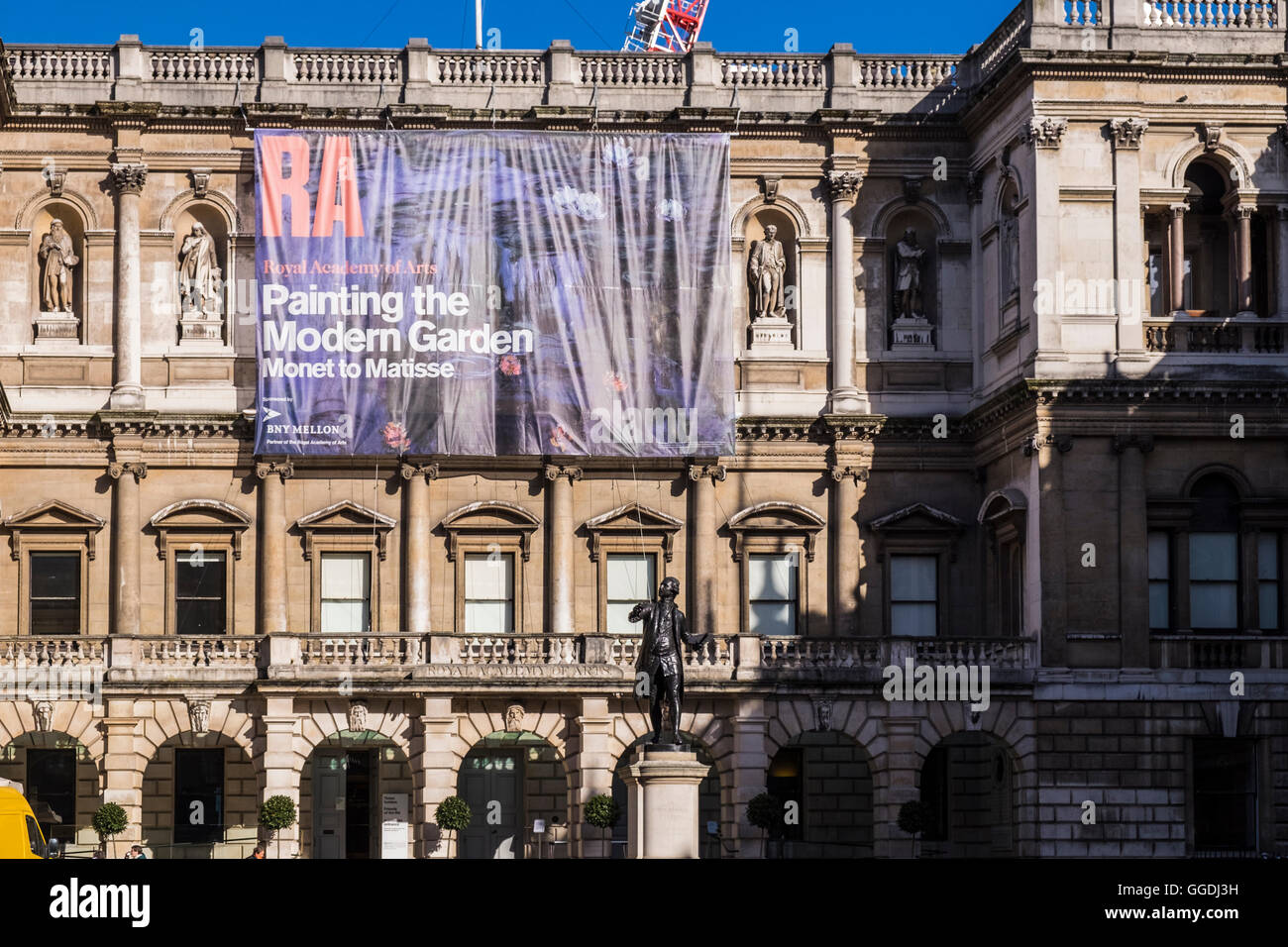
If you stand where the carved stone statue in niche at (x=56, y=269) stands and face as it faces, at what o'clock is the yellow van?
The yellow van is roughly at 12 o'clock from the carved stone statue in niche.

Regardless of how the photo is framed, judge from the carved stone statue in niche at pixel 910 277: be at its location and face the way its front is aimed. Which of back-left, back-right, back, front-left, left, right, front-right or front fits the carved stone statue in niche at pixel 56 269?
right

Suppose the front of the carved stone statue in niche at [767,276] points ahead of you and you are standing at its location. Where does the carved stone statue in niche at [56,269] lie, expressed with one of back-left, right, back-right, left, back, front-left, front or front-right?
right

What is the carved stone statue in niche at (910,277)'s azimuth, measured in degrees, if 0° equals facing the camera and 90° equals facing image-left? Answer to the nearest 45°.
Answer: approximately 0°

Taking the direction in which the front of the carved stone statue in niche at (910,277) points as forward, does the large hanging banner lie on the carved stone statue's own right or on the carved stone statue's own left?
on the carved stone statue's own right

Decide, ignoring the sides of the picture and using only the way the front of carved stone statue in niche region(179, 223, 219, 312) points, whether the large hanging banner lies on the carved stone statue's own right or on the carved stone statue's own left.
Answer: on the carved stone statue's own left

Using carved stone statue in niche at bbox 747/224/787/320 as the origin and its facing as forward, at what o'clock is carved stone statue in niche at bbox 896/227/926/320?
carved stone statue in niche at bbox 896/227/926/320 is roughly at 9 o'clock from carved stone statue in niche at bbox 747/224/787/320.
